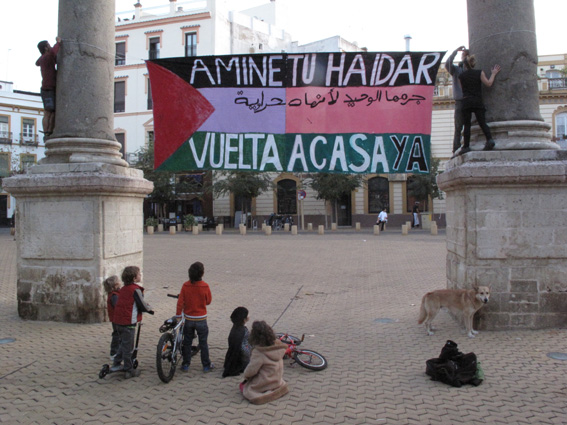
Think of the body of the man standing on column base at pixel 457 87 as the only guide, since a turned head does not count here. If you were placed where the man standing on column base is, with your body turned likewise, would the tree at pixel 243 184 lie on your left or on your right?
on your left

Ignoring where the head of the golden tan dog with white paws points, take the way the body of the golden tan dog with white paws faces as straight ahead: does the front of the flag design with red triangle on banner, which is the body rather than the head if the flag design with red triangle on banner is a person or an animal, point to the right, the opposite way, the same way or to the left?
to the right

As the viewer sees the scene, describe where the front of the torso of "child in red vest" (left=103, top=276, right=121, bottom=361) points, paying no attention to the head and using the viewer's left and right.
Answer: facing away from the viewer and to the right of the viewer

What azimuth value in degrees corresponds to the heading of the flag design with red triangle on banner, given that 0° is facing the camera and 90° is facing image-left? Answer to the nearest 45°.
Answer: approximately 0°

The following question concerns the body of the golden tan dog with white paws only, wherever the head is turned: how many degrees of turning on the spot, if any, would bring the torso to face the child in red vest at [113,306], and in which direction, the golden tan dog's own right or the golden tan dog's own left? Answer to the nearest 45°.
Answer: approximately 135° to the golden tan dog's own right

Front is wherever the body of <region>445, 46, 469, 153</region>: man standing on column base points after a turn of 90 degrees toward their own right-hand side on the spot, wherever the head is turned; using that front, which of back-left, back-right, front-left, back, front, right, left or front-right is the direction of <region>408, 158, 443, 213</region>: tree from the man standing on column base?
back

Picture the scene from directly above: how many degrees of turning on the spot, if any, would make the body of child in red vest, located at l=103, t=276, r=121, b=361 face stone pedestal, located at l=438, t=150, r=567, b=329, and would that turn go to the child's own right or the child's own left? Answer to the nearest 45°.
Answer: approximately 45° to the child's own right

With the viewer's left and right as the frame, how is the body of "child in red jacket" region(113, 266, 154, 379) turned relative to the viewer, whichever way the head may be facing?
facing away from the viewer and to the right of the viewer

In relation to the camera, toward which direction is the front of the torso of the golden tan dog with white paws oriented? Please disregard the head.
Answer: to the viewer's right

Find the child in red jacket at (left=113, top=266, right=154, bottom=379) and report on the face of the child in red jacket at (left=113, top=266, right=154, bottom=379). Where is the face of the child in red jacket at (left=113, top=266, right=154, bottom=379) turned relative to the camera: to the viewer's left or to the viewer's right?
to the viewer's right
